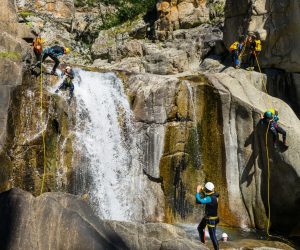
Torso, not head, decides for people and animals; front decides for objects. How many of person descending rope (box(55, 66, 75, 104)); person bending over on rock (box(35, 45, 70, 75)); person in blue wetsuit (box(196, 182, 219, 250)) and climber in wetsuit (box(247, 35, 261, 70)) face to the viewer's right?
1

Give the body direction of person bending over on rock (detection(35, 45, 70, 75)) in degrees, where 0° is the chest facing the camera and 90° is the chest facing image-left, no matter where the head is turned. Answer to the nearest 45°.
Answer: approximately 270°

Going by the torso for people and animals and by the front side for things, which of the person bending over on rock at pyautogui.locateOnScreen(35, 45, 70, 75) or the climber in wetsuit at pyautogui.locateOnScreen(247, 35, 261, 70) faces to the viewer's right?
the person bending over on rock

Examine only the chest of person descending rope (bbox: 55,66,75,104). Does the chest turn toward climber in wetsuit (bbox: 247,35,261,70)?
no

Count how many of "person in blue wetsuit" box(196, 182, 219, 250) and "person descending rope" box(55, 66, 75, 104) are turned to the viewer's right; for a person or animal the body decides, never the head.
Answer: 0

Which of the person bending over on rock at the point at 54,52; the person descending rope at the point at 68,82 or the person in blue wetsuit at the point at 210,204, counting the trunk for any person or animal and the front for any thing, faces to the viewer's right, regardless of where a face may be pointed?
the person bending over on rock at the point at 54,52

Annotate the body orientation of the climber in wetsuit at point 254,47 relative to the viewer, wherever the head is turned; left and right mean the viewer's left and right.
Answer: facing to the left of the viewer

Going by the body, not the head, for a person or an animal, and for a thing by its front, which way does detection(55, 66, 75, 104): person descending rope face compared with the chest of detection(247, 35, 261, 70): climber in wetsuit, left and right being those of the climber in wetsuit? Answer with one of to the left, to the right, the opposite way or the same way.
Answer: to the left

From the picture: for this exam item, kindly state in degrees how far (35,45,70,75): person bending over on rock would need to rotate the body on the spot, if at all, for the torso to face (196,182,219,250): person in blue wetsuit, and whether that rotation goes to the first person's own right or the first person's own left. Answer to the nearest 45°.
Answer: approximately 45° to the first person's own right

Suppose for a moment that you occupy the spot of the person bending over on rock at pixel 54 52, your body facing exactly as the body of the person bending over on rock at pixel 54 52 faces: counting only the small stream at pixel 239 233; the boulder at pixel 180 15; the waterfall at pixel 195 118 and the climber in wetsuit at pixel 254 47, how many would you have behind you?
0

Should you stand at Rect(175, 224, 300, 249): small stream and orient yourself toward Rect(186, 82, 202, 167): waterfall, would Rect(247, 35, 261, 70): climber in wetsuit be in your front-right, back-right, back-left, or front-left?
front-right
